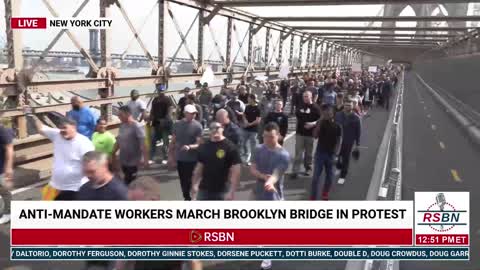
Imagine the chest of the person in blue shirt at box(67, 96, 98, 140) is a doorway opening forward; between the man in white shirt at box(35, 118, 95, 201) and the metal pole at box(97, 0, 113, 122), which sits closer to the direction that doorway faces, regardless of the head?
the man in white shirt

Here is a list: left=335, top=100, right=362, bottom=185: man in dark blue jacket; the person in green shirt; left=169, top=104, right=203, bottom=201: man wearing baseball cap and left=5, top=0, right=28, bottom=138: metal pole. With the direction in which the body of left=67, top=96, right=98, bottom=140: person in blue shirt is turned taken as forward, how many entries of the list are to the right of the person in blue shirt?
1

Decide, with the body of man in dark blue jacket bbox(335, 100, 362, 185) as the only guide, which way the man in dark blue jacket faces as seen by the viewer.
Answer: toward the camera

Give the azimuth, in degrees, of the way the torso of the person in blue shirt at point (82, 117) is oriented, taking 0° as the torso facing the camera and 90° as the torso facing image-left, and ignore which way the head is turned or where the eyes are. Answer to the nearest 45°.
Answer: approximately 45°

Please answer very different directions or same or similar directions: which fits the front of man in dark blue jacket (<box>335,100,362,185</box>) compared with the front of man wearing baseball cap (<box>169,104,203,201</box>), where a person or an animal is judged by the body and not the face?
same or similar directions

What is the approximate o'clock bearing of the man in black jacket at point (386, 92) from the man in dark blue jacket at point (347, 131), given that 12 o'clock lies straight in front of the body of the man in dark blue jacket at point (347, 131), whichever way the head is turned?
the man in black jacket at point (386, 92) is roughly at 6 o'clock from the man in dark blue jacket at point (347, 131).

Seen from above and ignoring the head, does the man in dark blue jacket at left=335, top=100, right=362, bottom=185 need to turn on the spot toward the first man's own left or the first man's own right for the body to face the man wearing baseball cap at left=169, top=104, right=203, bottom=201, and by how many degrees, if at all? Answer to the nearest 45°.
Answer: approximately 45° to the first man's own right

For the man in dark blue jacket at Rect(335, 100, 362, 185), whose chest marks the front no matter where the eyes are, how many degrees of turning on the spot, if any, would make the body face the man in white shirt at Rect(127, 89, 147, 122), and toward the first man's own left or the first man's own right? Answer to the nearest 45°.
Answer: approximately 90° to the first man's own right

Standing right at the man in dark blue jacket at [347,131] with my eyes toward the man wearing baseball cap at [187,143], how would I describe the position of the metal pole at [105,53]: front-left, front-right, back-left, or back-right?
front-right

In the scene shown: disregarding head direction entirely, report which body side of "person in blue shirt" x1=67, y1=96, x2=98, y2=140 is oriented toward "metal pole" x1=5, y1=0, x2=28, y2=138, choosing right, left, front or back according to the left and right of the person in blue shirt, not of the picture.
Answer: right

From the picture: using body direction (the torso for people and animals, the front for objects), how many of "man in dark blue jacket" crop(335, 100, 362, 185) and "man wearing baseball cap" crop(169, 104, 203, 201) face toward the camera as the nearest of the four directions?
2

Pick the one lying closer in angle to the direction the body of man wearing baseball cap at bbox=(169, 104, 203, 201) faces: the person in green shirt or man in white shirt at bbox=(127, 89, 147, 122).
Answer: the person in green shirt

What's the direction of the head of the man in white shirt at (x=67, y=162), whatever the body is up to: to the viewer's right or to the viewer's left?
to the viewer's left

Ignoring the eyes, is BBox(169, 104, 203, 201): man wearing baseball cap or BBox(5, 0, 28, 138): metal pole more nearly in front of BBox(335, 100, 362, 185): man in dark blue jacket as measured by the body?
the man wearing baseball cap

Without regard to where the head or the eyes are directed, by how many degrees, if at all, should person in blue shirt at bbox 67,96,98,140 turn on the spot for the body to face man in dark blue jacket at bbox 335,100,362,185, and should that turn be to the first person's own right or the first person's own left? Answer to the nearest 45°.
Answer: approximately 135° to the first person's own left
